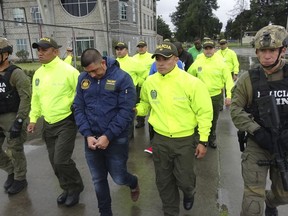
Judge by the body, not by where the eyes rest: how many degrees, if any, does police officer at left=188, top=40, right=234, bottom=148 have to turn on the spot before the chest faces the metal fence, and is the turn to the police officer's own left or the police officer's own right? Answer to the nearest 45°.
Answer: approximately 135° to the police officer's own right

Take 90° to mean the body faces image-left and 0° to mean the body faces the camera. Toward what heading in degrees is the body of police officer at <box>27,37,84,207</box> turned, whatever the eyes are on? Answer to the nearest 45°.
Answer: approximately 45°

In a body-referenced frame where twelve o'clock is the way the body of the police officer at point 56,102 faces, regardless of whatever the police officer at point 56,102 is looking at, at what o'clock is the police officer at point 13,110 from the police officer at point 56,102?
the police officer at point 13,110 is roughly at 3 o'clock from the police officer at point 56,102.

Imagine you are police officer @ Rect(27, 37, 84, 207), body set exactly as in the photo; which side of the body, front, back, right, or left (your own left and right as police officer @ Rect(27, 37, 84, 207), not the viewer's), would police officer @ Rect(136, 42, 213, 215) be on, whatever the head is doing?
left

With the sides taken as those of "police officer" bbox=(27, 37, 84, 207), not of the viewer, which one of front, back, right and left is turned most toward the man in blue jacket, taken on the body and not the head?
left

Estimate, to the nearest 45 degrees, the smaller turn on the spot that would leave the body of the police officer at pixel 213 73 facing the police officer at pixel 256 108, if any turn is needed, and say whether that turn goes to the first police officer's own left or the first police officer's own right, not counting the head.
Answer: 0° — they already face them

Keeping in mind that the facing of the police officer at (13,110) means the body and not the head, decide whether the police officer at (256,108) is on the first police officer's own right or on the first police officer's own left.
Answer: on the first police officer's own left
